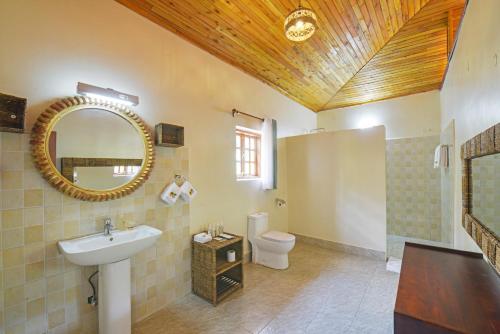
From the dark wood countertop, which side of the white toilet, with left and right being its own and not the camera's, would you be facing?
front

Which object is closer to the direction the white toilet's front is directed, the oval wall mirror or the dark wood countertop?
the dark wood countertop

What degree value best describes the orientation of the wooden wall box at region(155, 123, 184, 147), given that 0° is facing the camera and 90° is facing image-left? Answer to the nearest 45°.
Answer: approximately 315°

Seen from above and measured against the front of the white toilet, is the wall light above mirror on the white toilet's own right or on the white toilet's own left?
on the white toilet's own right

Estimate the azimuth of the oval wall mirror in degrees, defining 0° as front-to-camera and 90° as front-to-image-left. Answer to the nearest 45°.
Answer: approximately 315°

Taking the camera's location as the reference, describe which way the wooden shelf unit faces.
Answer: facing the viewer and to the right of the viewer

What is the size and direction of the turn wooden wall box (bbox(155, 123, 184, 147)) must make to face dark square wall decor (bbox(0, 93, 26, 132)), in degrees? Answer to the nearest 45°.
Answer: approximately 90° to its right

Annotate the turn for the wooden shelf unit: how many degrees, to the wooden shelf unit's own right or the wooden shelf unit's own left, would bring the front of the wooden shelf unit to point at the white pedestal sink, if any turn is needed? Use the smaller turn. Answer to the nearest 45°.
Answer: approximately 90° to the wooden shelf unit's own right

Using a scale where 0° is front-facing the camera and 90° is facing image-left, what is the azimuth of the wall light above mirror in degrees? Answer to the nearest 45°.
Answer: approximately 315°

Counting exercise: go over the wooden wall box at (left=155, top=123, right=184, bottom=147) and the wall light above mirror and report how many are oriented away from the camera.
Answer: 0
